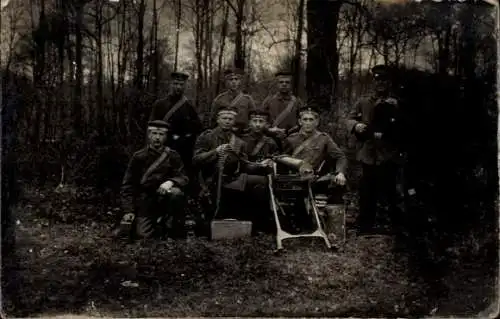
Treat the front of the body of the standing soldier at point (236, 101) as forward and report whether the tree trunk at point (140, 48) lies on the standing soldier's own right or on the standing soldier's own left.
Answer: on the standing soldier's own right

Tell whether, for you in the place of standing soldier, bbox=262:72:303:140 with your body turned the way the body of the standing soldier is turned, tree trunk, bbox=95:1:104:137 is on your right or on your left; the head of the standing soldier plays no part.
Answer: on your right

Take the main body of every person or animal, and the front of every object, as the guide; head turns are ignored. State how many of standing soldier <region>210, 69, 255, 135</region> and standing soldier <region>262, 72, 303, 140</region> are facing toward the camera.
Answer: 2

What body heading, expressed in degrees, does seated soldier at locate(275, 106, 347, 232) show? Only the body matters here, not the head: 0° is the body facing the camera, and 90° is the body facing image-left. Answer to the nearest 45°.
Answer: approximately 0°

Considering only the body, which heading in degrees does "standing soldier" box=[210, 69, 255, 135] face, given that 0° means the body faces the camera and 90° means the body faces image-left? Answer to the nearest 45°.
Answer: approximately 0°

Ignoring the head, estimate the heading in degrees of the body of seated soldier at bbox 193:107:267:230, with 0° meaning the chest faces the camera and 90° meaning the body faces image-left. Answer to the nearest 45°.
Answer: approximately 315°

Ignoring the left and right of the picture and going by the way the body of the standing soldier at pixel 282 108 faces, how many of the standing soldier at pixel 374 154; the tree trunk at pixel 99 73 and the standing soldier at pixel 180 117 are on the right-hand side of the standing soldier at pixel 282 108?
2
